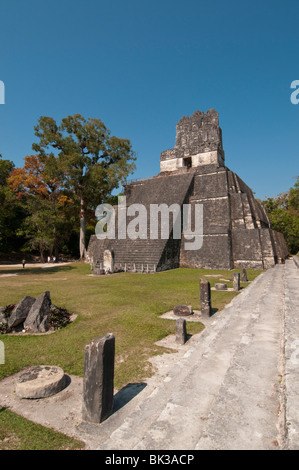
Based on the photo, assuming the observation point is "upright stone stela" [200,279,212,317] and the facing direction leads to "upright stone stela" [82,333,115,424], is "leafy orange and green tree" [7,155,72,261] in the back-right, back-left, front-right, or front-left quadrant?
back-right

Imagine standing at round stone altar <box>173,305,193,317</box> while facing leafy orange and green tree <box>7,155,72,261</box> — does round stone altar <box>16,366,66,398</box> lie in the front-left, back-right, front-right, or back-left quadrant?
back-left
